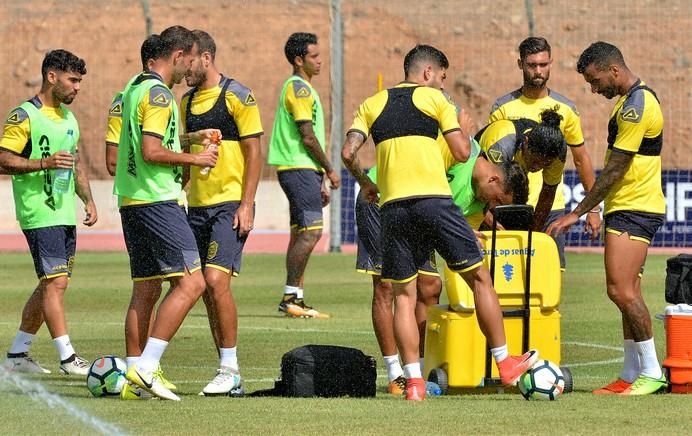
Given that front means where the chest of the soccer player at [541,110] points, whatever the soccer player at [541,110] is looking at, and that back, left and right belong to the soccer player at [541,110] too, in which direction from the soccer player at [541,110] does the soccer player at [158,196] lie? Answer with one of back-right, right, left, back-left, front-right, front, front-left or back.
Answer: front-right

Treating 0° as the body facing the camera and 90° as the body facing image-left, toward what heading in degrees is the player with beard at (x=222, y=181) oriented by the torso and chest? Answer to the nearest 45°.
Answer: approximately 45°

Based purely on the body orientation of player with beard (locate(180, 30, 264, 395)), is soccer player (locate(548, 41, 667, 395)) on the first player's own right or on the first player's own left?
on the first player's own left

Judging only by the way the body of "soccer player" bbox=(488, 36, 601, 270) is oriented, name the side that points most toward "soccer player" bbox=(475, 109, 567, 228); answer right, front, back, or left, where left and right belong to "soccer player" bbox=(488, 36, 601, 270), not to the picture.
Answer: front
